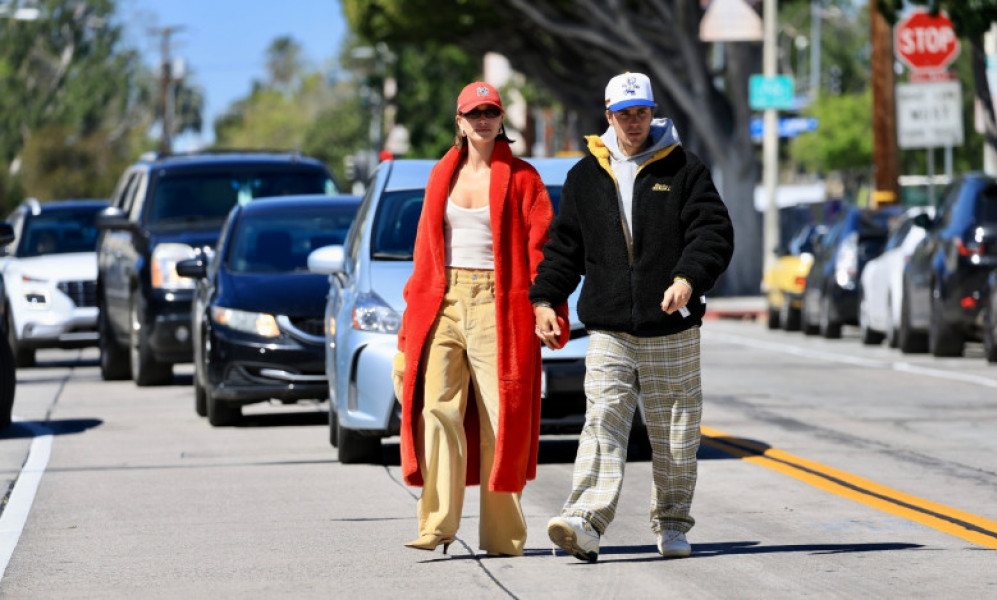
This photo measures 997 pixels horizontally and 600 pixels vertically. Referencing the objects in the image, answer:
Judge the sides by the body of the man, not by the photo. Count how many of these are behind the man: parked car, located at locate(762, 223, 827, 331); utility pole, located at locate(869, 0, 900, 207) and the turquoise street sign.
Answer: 3

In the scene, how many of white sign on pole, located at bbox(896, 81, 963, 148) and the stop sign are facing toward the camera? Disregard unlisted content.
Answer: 2

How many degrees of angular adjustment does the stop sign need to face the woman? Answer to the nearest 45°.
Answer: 0° — it already faces them

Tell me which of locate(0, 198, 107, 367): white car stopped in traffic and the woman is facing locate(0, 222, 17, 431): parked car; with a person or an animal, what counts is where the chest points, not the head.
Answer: locate(0, 198, 107, 367): white car stopped in traffic

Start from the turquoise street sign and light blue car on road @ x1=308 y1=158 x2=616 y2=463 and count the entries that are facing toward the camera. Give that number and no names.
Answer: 2

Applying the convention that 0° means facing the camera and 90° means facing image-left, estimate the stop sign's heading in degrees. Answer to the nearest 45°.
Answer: approximately 0°

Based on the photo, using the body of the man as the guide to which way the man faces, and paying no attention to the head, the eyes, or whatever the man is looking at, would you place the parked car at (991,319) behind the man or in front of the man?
behind
